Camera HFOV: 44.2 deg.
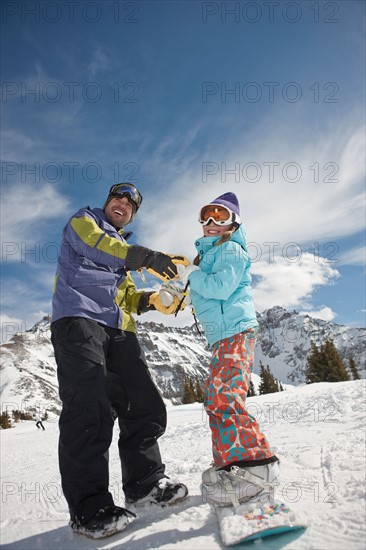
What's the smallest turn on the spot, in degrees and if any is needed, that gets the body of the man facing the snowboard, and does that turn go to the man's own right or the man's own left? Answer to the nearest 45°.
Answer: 0° — they already face it

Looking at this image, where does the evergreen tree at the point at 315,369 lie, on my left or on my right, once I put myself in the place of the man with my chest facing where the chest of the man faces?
on my left

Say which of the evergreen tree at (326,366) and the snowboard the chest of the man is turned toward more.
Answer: the snowboard

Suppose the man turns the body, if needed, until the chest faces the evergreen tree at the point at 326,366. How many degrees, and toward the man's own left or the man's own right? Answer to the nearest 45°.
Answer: approximately 90° to the man's own left

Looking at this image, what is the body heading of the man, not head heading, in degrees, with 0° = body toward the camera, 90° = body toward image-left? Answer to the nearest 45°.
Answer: approximately 315°

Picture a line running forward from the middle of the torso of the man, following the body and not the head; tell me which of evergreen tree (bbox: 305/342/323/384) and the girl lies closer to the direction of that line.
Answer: the girl
